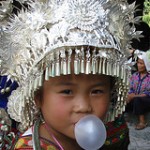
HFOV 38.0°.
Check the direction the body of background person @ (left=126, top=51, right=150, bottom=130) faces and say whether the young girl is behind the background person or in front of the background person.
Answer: in front

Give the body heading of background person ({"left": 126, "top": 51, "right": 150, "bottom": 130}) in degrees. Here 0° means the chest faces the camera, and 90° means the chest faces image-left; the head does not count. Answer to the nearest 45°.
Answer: approximately 45°
